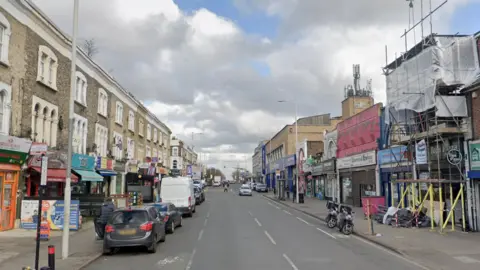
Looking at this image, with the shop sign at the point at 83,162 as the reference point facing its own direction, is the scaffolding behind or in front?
in front

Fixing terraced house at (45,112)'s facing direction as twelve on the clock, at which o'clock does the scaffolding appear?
The scaffolding is roughly at 11 o'clock from the terraced house.

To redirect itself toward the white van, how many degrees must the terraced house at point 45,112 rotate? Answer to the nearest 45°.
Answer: approximately 90° to its left

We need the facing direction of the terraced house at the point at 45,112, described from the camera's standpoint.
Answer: facing the viewer and to the right of the viewer

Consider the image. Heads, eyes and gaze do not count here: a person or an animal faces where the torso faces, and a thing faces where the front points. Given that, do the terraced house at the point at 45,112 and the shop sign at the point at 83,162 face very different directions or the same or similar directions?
same or similar directions

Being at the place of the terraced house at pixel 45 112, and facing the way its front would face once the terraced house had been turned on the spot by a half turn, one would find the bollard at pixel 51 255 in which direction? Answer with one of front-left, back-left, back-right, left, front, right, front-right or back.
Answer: back-left

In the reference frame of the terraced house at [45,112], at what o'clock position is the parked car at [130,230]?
The parked car is roughly at 1 o'clock from the terraced house.

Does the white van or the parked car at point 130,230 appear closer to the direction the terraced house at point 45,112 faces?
the parked car

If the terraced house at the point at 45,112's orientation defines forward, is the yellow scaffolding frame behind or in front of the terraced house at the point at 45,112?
in front

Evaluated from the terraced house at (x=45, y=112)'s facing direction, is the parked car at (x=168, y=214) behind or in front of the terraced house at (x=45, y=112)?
in front

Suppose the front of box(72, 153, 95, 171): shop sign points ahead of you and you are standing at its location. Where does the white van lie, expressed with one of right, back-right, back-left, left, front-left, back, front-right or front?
front-left

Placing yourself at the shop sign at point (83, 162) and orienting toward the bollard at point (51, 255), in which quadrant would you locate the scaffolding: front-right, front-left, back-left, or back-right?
front-left
